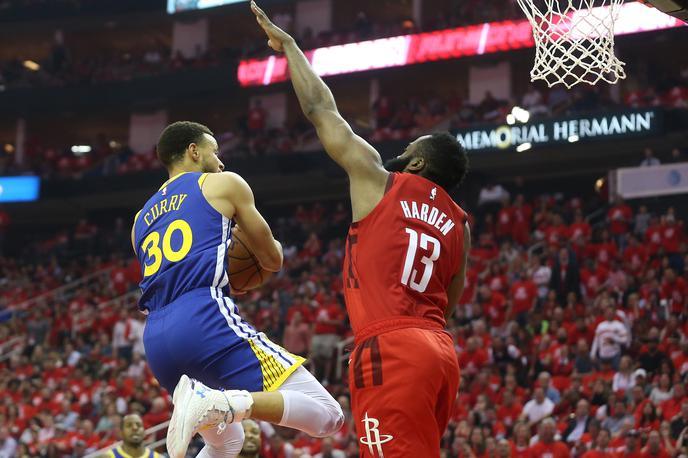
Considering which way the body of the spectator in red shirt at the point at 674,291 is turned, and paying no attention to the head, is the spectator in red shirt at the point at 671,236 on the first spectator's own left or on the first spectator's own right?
on the first spectator's own right

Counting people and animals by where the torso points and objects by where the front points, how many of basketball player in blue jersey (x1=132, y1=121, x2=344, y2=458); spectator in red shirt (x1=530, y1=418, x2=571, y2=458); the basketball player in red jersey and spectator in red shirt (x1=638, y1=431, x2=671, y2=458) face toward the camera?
2

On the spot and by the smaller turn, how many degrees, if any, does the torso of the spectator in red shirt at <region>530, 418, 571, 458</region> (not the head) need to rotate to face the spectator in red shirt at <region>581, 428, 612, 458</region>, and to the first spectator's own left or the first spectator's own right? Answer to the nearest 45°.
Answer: approximately 45° to the first spectator's own left

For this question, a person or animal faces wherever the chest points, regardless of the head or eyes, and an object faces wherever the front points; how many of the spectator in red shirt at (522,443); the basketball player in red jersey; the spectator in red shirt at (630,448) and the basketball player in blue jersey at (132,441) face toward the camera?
3

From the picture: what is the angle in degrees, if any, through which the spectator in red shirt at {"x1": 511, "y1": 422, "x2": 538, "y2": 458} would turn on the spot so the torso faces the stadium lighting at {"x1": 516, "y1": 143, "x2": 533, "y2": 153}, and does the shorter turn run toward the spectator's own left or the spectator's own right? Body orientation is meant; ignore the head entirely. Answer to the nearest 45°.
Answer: approximately 180°

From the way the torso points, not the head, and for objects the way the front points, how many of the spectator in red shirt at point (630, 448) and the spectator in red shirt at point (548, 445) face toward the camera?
2

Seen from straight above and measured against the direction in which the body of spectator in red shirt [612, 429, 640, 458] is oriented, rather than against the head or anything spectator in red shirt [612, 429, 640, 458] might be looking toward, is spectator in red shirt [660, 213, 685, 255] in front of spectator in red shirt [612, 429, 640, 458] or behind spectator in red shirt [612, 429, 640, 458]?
behind

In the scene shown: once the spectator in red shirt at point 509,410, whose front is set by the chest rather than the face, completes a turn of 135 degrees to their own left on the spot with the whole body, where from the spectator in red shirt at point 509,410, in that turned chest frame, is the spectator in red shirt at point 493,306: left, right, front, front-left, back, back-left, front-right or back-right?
front-left

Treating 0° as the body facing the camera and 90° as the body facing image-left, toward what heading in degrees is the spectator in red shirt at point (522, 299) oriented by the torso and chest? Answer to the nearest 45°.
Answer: approximately 45°

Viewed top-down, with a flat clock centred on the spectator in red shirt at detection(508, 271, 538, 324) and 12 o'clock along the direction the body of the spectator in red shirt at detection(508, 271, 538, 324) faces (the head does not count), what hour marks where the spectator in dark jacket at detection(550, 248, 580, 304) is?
the spectator in dark jacket at detection(550, 248, 580, 304) is roughly at 7 o'clock from the spectator in red shirt at detection(508, 271, 538, 324).

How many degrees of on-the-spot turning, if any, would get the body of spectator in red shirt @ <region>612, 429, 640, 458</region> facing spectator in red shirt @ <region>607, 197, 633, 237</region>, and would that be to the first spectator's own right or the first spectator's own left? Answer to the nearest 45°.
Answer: approximately 180°

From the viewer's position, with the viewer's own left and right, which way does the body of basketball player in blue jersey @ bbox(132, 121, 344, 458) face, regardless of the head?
facing away from the viewer and to the right of the viewer
